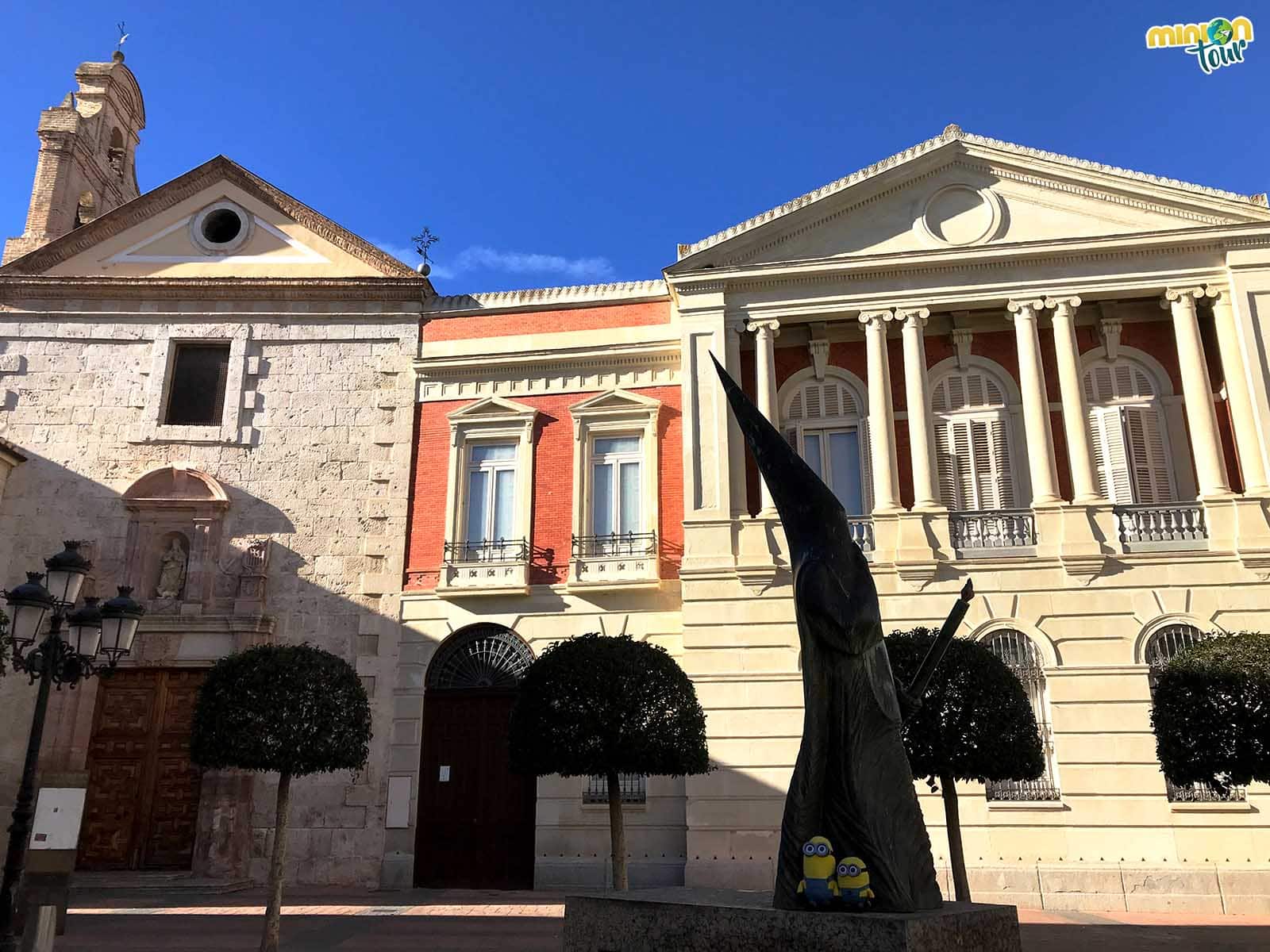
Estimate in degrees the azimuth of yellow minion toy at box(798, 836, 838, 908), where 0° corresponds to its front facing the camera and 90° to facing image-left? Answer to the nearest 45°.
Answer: approximately 0°

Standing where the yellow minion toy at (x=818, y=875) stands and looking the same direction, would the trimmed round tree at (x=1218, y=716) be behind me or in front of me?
behind

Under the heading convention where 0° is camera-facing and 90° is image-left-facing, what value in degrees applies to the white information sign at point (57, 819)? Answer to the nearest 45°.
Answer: approximately 0°

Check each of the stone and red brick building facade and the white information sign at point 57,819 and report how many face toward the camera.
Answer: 2

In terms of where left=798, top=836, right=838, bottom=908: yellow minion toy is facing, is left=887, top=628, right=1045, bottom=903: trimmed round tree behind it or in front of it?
behind

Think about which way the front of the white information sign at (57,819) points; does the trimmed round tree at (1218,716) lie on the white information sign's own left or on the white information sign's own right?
on the white information sign's own left

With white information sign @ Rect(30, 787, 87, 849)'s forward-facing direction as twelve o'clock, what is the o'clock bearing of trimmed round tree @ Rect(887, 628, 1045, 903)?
The trimmed round tree is roughly at 10 o'clock from the white information sign.
